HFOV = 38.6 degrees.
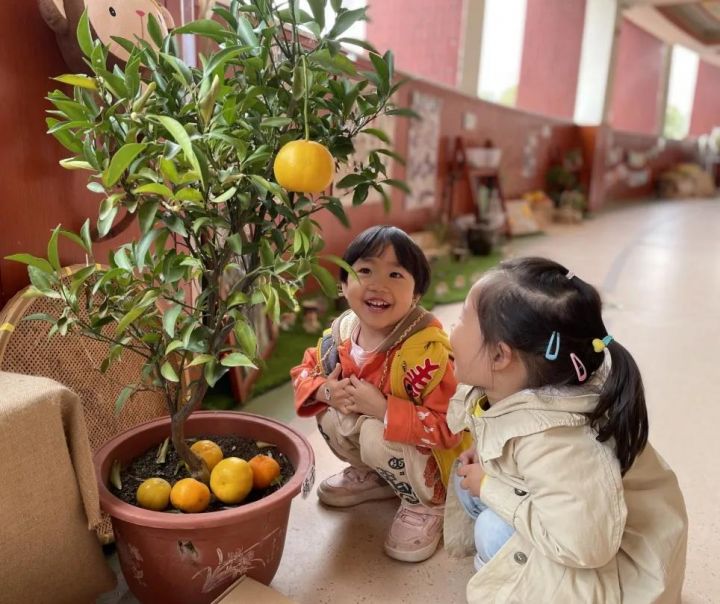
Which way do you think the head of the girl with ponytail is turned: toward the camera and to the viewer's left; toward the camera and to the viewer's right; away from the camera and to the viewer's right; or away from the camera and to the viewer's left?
away from the camera and to the viewer's left

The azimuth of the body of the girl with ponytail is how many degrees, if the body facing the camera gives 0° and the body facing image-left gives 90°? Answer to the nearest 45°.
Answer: approximately 90°

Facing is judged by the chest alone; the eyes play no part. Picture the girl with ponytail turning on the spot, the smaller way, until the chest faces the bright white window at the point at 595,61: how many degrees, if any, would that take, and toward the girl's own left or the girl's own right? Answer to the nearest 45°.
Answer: approximately 90° to the girl's own right
